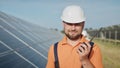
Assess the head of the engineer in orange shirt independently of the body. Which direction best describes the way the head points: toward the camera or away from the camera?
toward the camera

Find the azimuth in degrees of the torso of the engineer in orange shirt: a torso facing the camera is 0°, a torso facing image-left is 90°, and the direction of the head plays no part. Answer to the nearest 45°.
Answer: approximately 0°
